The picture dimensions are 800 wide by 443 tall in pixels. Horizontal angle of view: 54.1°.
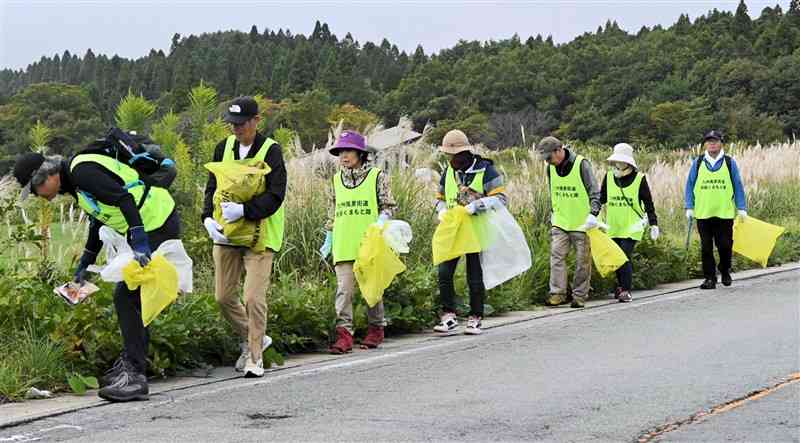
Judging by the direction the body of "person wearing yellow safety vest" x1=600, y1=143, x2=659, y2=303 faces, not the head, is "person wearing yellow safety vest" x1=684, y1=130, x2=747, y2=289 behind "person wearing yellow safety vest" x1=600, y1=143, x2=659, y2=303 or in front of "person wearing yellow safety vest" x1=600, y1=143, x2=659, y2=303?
behind

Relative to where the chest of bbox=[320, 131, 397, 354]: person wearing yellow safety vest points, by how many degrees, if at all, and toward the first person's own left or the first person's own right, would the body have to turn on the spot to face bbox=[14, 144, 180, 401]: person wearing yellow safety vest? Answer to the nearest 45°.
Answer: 0° — they already face them

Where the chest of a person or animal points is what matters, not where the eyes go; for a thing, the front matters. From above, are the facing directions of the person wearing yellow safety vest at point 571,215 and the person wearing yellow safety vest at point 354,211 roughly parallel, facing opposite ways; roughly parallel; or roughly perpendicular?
roughly parallel

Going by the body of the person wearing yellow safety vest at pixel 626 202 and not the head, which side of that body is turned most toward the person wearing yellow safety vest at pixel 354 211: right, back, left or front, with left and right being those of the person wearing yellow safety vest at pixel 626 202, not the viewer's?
front

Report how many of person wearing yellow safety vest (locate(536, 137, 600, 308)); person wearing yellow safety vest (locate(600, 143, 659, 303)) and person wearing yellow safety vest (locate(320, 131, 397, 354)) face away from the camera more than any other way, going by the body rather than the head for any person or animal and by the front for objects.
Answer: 0

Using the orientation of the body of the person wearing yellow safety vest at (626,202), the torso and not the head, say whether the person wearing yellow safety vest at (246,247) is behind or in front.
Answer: in front

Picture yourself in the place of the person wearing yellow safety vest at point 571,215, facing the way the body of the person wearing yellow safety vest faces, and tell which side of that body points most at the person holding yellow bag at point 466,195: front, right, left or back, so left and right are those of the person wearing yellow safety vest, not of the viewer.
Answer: front

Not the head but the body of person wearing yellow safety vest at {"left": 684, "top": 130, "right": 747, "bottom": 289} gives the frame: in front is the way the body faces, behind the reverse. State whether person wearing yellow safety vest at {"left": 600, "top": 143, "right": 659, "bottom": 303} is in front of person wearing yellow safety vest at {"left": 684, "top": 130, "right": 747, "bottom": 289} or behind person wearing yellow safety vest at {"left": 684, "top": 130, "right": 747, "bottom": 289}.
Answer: in front

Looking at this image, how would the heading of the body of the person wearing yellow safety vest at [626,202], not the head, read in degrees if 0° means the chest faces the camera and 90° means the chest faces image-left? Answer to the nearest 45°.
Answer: approximately 45°

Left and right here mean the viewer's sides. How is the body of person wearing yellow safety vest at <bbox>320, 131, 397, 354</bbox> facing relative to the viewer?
facing the viewer and to the left of the viewer

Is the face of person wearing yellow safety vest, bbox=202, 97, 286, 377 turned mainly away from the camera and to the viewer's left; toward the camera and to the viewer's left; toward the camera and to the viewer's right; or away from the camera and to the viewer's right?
toward the camera and to the viewer's left

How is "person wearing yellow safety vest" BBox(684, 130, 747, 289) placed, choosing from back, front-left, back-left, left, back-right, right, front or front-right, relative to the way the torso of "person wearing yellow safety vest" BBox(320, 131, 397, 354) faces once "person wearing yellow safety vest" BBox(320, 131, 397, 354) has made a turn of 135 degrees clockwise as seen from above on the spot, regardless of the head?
front-right

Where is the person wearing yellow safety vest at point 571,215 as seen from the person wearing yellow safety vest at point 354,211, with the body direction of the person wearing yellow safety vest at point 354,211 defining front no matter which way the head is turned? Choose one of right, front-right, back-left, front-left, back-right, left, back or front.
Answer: back

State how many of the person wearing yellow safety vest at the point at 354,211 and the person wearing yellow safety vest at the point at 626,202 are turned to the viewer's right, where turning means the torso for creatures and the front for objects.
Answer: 0

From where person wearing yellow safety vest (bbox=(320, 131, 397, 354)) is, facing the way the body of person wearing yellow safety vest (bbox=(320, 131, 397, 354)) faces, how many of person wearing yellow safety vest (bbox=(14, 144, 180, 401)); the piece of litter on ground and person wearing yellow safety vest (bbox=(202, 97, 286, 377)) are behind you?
0

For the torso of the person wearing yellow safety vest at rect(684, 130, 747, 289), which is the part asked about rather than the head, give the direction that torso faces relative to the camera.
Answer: toward the camera
